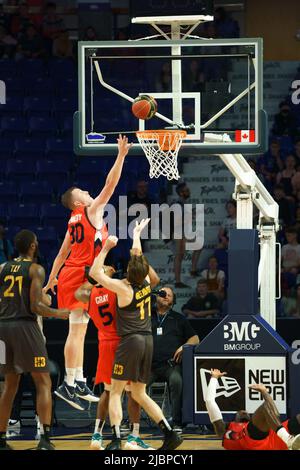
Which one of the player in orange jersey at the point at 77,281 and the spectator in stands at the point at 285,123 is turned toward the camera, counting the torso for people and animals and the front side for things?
the spectator in stands

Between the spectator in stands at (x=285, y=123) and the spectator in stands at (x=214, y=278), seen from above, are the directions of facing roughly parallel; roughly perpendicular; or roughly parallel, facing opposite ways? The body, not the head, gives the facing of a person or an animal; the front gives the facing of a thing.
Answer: roughly parallel

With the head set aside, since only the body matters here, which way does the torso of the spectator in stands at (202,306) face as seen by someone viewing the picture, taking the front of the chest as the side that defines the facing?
toward the camera

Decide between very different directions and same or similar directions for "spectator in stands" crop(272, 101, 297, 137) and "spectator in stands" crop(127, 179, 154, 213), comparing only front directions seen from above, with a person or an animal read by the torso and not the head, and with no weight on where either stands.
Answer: same or similar directions

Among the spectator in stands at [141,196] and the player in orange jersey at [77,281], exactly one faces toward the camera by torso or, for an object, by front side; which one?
the spectator in stands

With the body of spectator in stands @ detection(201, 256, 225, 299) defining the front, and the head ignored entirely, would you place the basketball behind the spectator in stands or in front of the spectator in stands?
in front

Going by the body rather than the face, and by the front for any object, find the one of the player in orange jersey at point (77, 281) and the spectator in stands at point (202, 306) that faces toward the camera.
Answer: the spectator in stands

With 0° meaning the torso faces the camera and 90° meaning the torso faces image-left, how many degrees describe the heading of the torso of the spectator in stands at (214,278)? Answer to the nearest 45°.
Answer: approximately 0°

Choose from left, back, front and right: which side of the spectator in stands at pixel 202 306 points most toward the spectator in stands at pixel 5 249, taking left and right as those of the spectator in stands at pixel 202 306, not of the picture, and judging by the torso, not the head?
right

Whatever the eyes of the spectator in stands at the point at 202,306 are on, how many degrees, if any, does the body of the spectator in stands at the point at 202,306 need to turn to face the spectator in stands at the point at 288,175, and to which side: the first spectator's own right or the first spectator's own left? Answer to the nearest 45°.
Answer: approximately 135° to the first spectator's own left

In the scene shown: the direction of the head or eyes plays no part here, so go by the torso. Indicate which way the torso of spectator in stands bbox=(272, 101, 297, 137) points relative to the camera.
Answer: toward the camera

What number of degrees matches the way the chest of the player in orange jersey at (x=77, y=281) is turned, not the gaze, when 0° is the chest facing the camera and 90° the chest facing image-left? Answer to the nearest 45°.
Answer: approximately 225°

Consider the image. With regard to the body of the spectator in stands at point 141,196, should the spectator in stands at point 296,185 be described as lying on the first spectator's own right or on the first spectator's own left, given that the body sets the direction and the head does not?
on the first spectator's own left
